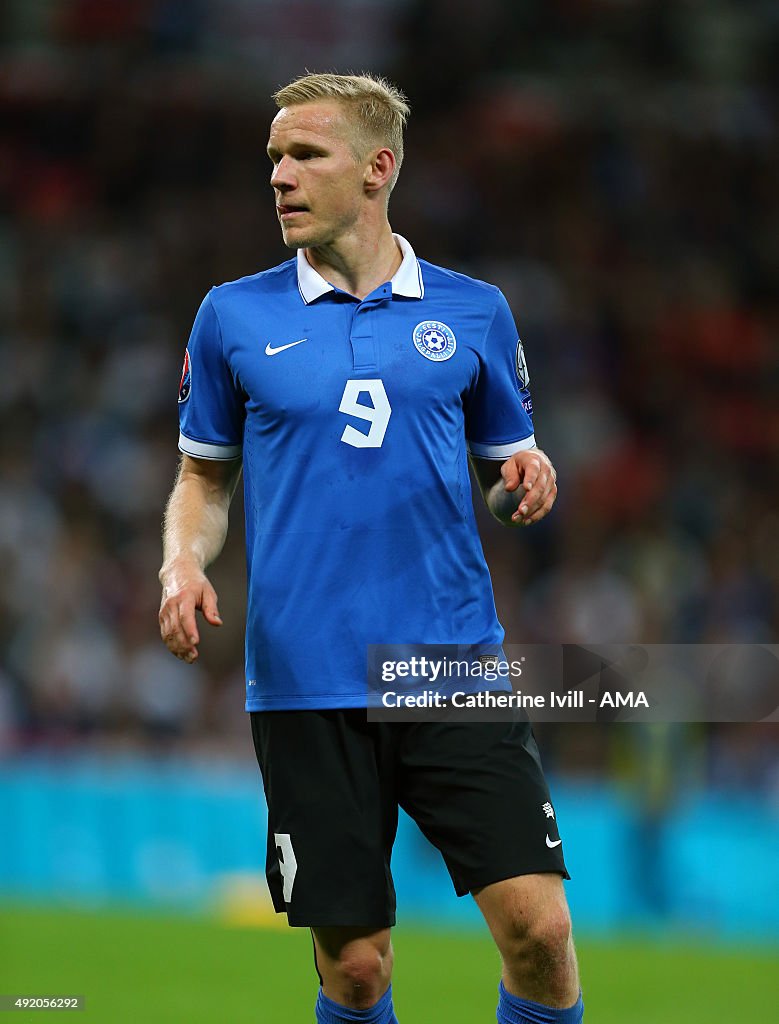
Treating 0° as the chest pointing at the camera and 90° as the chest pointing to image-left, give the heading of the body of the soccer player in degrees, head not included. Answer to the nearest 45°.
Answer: approximately 0°

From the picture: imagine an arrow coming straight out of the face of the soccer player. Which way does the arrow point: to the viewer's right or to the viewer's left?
to the viewer's left
